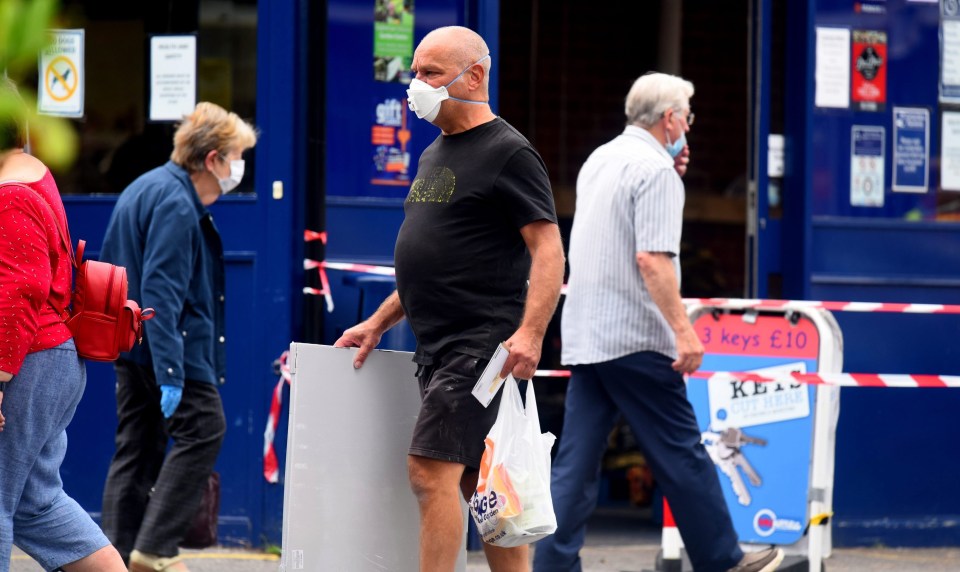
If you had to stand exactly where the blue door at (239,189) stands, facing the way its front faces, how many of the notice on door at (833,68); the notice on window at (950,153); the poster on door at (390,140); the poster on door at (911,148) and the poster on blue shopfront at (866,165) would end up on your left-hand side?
5

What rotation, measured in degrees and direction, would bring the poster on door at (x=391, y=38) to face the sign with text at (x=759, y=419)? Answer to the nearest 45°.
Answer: approximately 45° to its left

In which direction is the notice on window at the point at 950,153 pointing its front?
toward the camera

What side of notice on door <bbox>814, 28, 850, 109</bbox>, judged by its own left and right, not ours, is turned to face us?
front

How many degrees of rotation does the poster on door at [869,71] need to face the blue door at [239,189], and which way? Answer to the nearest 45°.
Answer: approximately 45° to its right

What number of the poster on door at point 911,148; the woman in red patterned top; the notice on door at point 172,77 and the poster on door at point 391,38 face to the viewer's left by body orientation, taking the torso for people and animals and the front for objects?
1

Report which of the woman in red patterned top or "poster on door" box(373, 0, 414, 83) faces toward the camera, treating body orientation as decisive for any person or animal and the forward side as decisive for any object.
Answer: the poster on door

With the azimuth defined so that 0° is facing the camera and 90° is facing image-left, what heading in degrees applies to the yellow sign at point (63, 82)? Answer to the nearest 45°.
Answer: approximately 0°

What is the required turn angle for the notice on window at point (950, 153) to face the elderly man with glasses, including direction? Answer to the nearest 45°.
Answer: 0° — it already faces them

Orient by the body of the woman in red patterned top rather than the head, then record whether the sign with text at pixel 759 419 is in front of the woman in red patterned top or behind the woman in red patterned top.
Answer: behind

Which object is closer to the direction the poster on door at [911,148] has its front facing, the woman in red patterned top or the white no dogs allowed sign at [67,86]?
the woman in red patterned top

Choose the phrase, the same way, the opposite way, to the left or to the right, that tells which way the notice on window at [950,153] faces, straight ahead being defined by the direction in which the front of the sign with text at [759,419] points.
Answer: the same way

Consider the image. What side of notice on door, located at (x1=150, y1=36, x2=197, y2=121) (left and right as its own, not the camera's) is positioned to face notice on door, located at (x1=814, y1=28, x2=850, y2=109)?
left

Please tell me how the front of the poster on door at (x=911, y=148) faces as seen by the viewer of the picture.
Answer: facing the viewer

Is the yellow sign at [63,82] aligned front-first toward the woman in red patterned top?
yes

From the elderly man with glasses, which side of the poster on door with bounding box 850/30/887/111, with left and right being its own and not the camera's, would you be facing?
front

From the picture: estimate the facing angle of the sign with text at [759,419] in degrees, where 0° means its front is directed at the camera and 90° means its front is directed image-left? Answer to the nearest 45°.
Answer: approximately 0°

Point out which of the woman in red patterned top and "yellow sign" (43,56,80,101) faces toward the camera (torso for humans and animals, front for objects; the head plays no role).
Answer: the yellow sign

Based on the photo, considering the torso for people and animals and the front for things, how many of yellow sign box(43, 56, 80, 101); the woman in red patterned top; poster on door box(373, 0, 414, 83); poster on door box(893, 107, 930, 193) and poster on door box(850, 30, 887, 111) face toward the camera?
4
